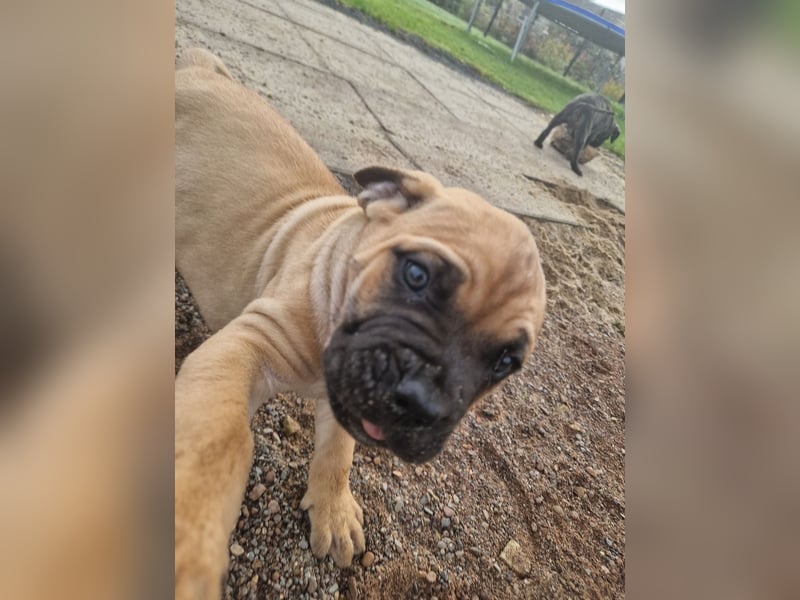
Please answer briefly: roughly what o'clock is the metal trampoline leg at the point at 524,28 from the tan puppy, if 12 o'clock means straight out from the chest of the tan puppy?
The metal trampoline leg is roughly at 8 o'clock from the tan puppy.

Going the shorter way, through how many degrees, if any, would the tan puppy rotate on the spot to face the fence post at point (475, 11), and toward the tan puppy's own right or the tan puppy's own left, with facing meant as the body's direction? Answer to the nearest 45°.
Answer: approximately 135° to the tan puppy's own left

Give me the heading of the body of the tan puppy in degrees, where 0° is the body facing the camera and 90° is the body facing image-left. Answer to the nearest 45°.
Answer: approximately 315°

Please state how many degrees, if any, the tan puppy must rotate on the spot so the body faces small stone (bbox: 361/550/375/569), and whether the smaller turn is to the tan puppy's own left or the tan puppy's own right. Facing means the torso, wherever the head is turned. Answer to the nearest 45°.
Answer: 0° — it already faces it

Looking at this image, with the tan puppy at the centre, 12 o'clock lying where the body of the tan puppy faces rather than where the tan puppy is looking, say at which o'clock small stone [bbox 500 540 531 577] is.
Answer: The small stone is roughly at 11 o'clock from the tan puppy.

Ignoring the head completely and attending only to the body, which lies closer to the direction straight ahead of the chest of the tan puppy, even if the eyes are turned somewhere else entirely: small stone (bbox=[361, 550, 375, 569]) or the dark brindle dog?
the small stone

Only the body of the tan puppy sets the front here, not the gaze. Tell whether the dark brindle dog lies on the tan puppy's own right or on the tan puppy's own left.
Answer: on the tan puppy's own left
